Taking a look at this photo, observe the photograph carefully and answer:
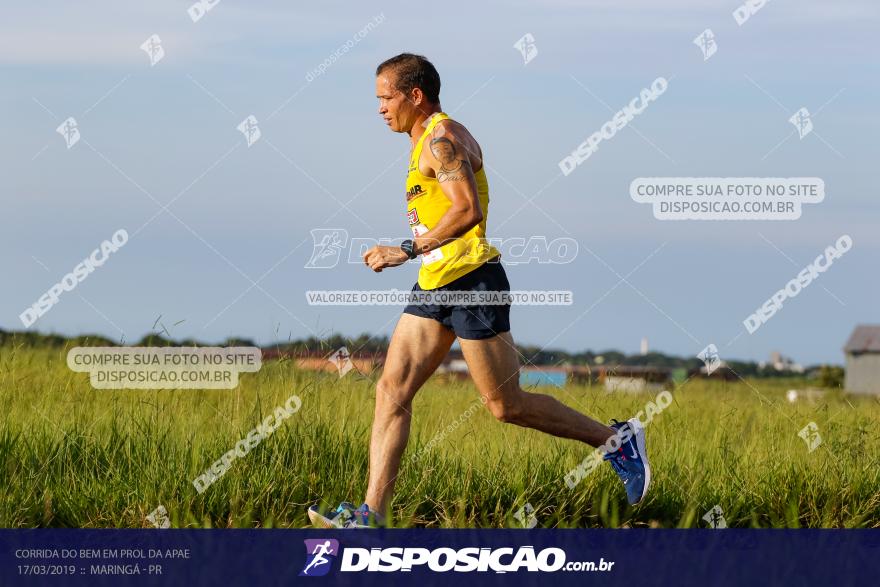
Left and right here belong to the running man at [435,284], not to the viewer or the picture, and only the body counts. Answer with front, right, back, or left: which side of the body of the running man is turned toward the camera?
left

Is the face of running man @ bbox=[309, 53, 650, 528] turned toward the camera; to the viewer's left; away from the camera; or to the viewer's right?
to the viewer's left
